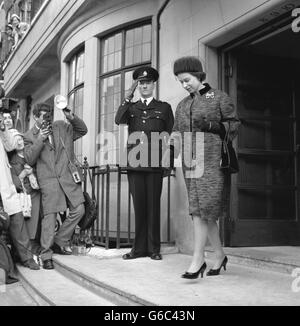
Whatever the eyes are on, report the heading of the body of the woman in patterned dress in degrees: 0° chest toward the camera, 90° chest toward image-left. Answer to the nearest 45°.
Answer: approximately 45°

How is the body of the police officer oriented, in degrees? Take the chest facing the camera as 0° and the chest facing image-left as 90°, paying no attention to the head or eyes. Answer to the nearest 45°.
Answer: approximately 0°

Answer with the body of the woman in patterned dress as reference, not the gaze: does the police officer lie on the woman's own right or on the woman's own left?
on the woman's own right

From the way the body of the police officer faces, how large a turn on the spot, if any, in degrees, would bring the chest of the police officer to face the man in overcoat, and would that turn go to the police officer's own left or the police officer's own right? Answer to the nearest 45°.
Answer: approximately 90° to the police officer's own right
